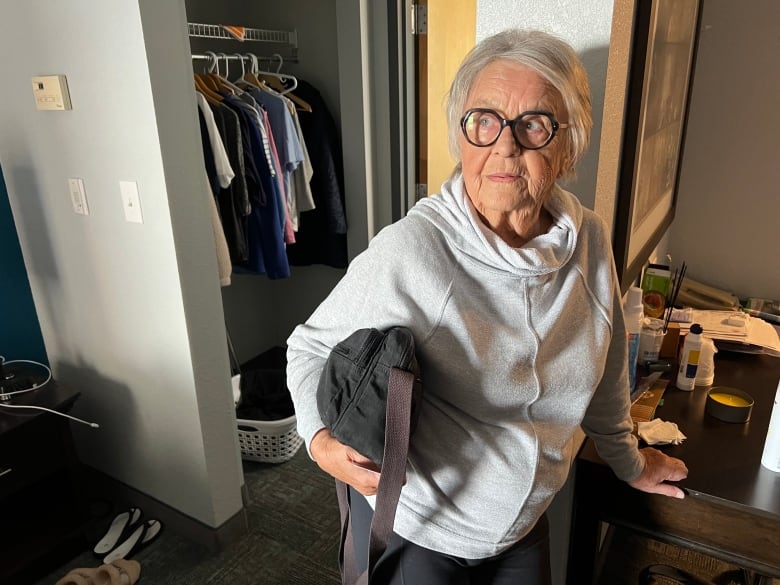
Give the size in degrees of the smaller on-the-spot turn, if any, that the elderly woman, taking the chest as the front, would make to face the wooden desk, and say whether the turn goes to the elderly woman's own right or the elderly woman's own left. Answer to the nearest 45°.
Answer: approximately 135° to the elderly woman's own left
